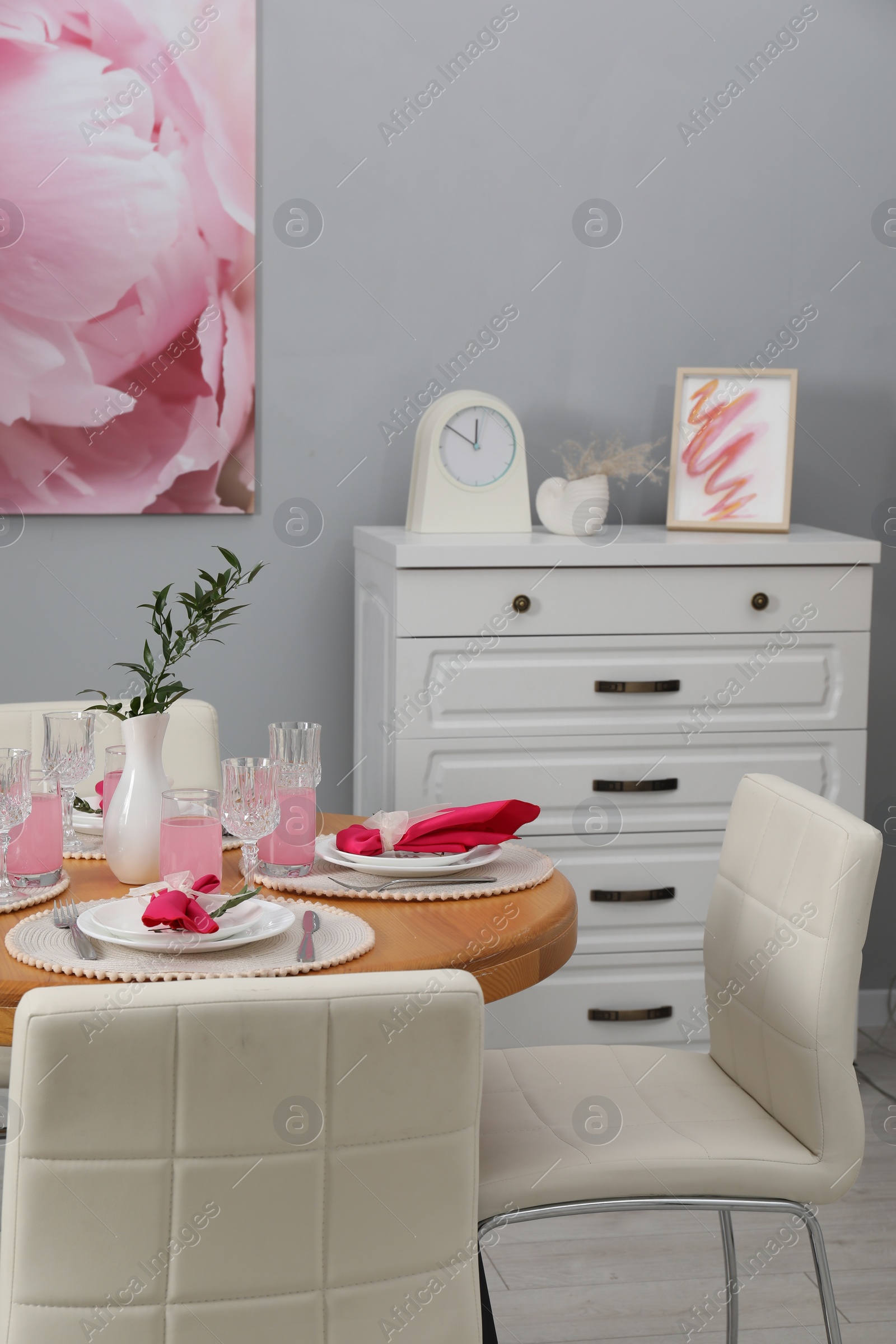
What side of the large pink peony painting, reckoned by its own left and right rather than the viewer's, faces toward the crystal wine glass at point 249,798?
front

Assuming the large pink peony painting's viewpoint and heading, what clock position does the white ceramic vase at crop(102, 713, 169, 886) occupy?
The white ceramic vase is roughly at 12 o'clock from the large pink peony painting.

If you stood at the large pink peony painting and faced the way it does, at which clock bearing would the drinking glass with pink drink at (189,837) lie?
The drinking glass with pink drink is roughly at 12 o'clock from the large pink peony painting.

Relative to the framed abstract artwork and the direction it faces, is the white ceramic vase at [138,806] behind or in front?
in front

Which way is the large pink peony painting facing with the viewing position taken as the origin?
facing the viewer

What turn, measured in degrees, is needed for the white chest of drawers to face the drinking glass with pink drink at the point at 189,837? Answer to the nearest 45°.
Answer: approximately 45° to its right

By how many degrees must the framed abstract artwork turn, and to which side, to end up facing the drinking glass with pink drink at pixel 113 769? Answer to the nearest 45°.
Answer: approximately 45° to its right

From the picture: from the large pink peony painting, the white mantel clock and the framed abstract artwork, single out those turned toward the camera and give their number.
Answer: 3

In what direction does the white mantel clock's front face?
toward the camera

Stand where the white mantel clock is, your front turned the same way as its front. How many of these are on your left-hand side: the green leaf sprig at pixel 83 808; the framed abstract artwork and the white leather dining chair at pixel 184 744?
1

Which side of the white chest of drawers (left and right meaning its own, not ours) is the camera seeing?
front

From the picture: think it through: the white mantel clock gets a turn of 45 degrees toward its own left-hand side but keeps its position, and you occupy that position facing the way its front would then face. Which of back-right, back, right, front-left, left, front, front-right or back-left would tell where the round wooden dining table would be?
front-right

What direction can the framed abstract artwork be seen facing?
toward the camera

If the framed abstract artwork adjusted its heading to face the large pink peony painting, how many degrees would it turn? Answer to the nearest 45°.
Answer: approximately 90° to its right

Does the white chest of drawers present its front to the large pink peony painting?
no

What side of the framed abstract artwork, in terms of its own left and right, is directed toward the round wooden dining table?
front

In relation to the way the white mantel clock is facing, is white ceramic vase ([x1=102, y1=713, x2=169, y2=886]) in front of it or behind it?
in front

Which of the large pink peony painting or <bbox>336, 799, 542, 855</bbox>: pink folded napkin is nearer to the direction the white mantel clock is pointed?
the pink folded napkin
